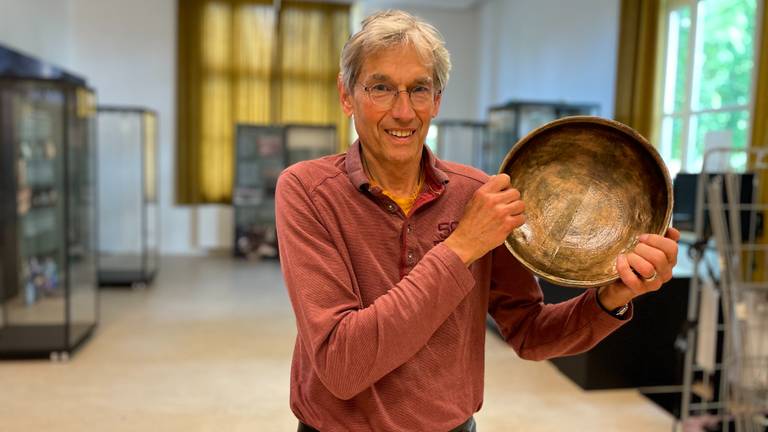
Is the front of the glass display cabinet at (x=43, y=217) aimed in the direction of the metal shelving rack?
yes

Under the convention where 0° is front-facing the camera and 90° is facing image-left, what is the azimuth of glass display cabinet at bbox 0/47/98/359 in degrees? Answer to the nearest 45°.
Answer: approximately 315°

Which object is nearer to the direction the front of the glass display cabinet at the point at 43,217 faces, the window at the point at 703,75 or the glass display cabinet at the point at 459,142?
the window

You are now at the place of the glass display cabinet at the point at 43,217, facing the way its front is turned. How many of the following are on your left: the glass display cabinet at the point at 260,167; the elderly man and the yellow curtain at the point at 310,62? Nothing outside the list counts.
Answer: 2

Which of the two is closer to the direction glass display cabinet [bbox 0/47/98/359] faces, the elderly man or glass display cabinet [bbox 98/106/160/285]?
the elderly man

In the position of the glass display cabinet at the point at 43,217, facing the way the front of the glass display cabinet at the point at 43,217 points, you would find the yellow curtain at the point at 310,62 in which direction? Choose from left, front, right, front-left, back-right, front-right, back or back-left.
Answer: left

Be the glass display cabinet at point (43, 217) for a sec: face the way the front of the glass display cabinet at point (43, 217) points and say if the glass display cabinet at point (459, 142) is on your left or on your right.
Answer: on your left

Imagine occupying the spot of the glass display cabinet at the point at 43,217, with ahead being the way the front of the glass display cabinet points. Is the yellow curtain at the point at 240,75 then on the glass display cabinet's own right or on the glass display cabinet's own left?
on the glass display cabinet's own left

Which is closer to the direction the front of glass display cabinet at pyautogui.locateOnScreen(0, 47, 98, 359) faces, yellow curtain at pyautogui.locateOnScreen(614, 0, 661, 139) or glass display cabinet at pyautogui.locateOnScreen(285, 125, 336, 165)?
the yellow curtain

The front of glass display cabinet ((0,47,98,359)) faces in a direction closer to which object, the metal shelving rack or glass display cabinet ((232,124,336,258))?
the metal shelving rack
